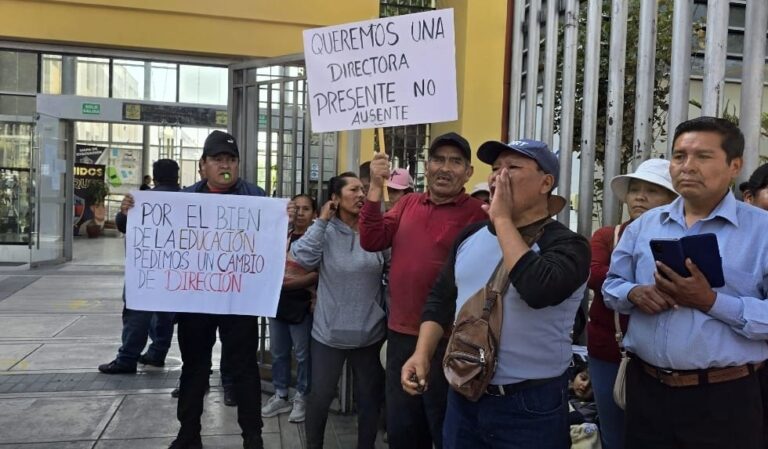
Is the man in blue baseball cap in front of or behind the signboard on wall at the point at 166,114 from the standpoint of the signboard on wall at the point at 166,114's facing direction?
in front

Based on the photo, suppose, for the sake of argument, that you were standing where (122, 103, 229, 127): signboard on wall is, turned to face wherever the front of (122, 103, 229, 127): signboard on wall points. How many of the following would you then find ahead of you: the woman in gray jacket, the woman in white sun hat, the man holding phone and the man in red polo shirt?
4

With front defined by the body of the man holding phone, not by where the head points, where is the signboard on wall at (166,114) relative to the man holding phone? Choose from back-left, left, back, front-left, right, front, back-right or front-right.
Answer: right

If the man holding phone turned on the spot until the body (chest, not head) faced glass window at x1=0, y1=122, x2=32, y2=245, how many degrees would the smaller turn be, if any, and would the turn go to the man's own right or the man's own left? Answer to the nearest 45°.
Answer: approximately 90° to the man's own right

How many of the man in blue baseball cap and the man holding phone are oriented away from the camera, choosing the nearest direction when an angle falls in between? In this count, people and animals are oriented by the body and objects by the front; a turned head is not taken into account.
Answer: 0

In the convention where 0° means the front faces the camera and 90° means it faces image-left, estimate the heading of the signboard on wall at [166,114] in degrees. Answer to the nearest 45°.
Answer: approximately 0°

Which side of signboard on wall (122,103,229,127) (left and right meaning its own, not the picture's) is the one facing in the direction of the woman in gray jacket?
front

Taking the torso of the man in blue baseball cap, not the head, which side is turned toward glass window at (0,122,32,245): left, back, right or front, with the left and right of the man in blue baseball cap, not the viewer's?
right
